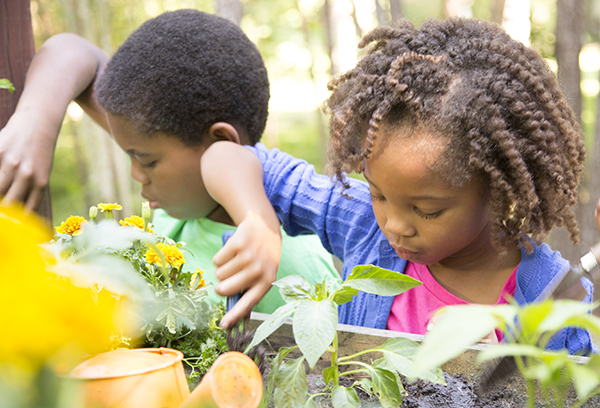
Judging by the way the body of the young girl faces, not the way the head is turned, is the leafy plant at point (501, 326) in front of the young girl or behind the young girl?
in front

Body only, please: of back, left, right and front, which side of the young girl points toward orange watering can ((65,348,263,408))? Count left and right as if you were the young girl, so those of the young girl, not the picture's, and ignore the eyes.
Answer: front

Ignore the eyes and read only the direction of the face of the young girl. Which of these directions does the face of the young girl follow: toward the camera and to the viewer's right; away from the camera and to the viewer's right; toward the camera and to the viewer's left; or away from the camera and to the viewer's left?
toward the camera and to the viewer's left

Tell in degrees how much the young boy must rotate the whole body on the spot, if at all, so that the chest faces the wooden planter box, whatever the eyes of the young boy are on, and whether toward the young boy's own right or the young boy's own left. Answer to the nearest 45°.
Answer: approximately 45° to the young boy's own left

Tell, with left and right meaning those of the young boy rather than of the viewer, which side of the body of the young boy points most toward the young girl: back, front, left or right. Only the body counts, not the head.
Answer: left

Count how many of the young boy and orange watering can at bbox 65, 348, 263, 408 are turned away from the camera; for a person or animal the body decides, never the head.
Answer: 0

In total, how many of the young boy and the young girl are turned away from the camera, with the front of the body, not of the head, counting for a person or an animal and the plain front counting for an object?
0

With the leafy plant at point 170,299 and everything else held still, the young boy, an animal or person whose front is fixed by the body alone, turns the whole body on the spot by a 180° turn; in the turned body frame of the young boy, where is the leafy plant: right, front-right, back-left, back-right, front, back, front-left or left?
back-right

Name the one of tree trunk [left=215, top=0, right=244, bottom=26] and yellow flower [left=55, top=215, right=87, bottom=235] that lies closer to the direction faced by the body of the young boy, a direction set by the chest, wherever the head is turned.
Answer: the yellow flower
